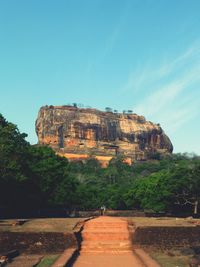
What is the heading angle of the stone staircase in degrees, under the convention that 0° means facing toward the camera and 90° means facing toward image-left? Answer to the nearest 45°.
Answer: approximately 0°
